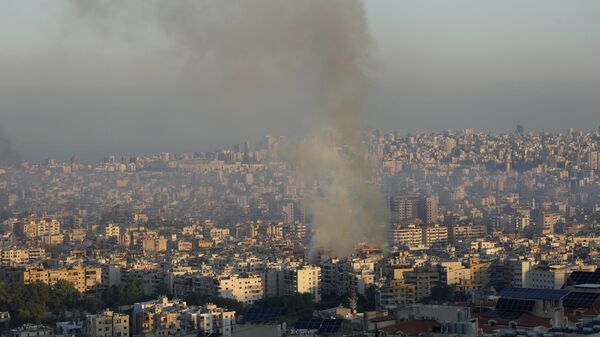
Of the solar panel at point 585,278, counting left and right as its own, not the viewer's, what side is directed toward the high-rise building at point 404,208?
back

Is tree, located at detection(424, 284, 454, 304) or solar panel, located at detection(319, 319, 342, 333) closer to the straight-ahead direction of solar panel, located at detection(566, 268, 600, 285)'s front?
the solar panel

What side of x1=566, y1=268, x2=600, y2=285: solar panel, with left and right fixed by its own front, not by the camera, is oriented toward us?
front

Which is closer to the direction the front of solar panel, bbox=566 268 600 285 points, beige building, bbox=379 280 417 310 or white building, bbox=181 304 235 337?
the white building

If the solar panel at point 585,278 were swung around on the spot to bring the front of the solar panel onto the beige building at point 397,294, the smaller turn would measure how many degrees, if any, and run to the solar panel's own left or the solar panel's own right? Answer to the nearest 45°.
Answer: approximately 135° to the solar panel's own right

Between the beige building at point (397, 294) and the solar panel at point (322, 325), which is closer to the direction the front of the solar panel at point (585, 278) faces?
the solar panel

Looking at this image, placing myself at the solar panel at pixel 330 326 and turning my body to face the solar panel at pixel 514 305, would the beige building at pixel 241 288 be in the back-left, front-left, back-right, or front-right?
back-left

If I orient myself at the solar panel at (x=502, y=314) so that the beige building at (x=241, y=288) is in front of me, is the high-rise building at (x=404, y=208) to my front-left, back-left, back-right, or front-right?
front-right

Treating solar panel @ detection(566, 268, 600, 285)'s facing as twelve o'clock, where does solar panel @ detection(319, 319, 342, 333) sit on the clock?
solar panel @ detection(319, 319, 342, 333) is roughly at 2 o'clock from solar panel @ detection(566, 268, 600, 285).

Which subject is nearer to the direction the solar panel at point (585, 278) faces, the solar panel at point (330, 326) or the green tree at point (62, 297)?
the solar panel

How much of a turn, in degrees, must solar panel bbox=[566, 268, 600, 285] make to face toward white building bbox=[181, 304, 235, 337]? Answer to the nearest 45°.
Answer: approximately 90° to its right

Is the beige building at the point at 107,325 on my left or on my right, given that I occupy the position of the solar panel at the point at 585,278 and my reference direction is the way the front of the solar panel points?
on my right

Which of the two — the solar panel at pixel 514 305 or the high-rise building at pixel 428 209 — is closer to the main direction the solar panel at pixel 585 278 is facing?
the solar panel

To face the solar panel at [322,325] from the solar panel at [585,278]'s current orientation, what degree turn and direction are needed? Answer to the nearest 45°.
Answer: approximately 45° to its right

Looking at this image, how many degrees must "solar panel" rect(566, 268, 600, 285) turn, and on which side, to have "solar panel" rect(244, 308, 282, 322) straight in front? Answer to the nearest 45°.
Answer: approximately 90° to its right

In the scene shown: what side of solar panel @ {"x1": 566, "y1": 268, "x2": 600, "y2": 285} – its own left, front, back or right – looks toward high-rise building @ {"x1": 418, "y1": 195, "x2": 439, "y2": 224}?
back
